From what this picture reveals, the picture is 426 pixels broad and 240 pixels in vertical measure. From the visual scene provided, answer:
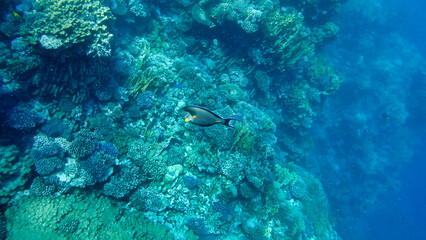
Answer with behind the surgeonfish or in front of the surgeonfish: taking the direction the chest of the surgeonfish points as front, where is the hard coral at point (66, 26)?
in front

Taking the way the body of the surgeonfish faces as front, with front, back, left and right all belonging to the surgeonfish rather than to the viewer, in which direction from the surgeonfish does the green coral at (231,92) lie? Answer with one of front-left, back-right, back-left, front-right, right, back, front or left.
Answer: right

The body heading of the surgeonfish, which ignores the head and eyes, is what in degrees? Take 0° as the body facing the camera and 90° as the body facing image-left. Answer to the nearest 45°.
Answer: approximately 90°

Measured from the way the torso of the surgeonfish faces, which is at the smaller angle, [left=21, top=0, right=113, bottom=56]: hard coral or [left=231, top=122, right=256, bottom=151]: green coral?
the hard coral

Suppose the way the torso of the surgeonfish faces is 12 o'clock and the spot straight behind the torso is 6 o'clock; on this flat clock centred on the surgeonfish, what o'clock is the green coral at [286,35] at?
The green coral is roughly at 3 o'clock from the surgeonfish.

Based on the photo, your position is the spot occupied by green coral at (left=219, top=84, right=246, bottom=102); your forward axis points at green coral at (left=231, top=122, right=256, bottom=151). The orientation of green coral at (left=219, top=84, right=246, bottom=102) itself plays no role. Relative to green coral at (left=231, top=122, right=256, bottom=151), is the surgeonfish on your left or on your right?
right
